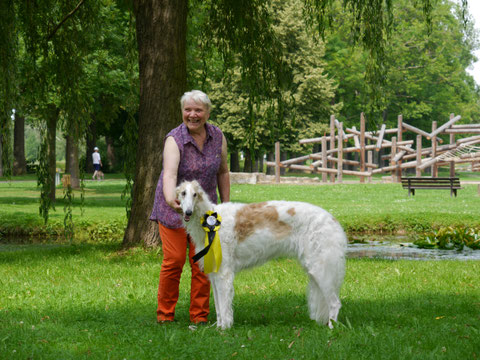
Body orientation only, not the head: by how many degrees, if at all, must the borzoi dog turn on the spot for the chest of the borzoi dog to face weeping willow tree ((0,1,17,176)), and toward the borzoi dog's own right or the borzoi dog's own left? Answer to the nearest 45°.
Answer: approximately 45° to the borzoi dog's own right

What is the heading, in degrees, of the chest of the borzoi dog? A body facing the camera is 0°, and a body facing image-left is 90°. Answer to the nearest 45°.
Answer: approximately 90°

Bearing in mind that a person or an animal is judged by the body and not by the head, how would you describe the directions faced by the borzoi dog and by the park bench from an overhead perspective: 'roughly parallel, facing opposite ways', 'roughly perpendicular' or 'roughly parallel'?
roughly perpendicular

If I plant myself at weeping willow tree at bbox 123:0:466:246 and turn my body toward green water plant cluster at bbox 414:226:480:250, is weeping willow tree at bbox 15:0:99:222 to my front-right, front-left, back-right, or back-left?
back-left

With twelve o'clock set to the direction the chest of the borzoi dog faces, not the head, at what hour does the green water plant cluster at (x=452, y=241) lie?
The green water plant cluster is roughly at 4 o'clock from the borzoi dog.
